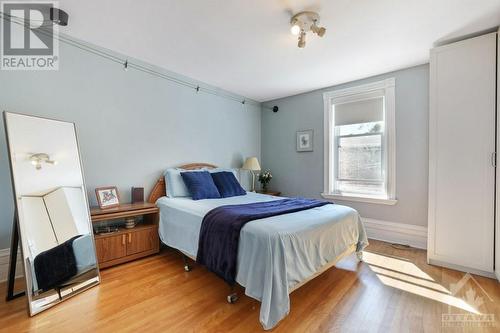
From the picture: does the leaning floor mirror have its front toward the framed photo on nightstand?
no

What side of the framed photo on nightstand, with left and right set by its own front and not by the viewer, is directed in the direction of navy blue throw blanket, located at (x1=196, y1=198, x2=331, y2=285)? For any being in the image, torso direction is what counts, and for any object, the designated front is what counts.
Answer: front

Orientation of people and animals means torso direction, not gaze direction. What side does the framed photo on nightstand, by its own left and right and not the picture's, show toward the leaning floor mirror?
right

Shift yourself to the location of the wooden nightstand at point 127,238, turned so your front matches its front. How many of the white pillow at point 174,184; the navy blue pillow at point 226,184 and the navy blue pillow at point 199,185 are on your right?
0

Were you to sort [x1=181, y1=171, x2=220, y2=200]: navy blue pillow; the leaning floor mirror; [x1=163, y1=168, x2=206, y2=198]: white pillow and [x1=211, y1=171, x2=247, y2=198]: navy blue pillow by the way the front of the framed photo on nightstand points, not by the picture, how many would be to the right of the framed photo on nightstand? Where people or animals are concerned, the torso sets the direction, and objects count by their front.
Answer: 1

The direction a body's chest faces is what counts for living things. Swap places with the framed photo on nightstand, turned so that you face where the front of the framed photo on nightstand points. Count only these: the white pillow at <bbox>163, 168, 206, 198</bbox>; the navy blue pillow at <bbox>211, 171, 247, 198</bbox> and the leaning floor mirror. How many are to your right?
1

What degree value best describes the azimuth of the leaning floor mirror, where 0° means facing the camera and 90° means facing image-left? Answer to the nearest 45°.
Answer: approximately 315°

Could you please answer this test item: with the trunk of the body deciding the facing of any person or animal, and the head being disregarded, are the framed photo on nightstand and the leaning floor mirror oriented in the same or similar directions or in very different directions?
same or similar directions

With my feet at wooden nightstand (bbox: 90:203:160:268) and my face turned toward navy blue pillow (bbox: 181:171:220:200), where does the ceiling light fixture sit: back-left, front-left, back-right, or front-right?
front-right

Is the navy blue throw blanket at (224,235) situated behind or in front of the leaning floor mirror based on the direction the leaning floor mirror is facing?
in front

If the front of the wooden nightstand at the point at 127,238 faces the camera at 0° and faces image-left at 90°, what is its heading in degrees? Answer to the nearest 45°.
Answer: approximately 315°

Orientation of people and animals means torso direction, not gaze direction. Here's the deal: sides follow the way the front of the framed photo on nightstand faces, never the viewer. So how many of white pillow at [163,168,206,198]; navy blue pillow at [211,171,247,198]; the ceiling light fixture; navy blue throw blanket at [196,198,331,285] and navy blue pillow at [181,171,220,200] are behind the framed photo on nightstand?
0

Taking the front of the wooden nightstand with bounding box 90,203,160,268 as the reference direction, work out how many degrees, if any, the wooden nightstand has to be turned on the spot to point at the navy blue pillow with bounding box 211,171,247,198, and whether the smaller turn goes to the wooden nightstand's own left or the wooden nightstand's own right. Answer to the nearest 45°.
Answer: approximately 45° to the wooden nightstand's own left

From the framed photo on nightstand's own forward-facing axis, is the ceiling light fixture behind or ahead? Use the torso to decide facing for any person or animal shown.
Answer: ahead

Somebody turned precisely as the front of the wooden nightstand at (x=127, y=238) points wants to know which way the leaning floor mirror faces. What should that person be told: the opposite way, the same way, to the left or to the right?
the same way

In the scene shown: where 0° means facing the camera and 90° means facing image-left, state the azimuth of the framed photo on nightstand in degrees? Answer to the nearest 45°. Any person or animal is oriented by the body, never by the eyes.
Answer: approximately 315°
